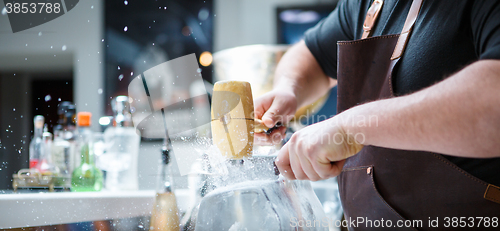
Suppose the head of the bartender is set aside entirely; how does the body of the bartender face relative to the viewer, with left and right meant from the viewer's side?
facing the viewer and to the left of the viewer

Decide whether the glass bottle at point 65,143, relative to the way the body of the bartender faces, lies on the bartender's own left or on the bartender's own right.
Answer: on the bartender's own right
